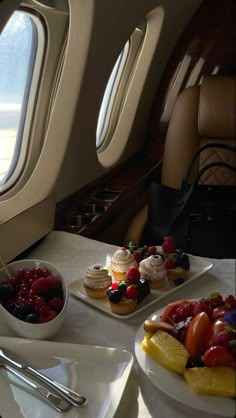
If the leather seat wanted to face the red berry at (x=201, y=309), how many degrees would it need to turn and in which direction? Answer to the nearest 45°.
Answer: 0° — it already faces it

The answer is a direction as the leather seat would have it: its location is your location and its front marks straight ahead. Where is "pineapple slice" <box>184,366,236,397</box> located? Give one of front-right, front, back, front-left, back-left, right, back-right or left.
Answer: front

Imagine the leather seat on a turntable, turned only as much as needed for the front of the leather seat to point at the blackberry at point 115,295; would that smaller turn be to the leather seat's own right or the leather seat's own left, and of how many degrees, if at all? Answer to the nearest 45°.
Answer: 0° — it already faces it

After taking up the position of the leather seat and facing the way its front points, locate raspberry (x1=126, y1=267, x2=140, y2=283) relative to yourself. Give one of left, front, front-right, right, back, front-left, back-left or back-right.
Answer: front

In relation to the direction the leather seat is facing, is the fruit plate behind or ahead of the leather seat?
ahead

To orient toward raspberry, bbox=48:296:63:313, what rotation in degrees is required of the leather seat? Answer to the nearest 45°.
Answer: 0° — it already faces it

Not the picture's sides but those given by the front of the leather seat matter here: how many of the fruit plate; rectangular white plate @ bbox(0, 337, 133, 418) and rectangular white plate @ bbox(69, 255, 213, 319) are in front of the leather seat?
3

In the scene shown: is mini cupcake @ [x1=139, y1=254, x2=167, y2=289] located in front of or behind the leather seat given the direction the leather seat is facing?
in front

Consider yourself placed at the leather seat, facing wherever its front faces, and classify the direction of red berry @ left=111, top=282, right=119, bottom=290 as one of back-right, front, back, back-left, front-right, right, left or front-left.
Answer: front

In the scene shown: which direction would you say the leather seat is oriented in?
toward the camera

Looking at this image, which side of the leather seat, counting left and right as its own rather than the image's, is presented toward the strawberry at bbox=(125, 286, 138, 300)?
front

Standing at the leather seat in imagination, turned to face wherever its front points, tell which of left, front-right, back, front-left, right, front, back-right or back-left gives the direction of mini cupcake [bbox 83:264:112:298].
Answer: front

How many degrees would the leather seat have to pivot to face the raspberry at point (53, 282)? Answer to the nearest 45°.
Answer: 0° — it already faces it

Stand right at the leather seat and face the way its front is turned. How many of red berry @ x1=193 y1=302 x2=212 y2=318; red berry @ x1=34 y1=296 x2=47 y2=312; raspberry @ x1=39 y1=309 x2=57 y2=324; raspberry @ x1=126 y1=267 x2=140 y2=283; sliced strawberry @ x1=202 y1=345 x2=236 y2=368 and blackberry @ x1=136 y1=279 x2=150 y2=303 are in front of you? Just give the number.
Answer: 6

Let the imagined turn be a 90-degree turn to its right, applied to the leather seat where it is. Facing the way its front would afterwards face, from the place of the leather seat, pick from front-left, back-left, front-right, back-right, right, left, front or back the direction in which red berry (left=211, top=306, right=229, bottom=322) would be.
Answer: left

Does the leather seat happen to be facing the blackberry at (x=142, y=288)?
yes

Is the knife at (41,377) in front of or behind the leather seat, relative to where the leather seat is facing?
in front

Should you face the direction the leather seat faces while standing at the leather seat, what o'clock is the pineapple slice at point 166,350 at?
The pineapple slice is roughly at 12 o'clock from the leather seat.
